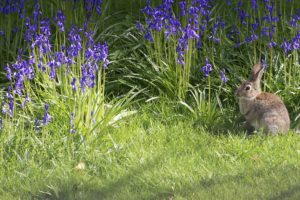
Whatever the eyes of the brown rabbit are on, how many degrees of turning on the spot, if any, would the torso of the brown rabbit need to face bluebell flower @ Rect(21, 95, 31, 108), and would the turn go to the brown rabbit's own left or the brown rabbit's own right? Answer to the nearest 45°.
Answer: approximately 45° to the brown rabbit's own left

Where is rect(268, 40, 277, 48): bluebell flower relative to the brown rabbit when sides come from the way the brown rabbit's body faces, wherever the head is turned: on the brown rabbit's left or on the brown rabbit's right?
on the brown rabbit's right

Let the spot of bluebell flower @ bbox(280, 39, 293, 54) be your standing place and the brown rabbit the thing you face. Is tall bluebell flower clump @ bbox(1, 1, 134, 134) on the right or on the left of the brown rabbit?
right

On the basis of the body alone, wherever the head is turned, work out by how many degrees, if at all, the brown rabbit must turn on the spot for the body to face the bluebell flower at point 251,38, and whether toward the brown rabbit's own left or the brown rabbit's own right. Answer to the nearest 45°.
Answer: approximately 90° to the brown rabbit's own right

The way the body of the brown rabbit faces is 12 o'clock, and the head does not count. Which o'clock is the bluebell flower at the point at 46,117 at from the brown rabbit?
The bluebell flower is roughly at 11 o'clock from the brown rabbit.

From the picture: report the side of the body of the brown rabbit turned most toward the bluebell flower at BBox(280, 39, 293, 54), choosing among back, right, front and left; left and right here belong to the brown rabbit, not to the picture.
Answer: right

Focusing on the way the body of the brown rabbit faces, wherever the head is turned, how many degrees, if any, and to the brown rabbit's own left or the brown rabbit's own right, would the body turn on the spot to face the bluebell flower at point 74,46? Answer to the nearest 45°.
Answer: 0° — it already faces it

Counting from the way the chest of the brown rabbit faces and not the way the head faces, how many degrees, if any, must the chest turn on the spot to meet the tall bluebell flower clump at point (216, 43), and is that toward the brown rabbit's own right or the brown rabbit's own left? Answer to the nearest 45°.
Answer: approximately 45° to the brown rabbit's own right

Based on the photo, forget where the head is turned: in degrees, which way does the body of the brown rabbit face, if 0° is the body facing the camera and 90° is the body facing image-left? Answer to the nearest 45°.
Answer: approximately 90°

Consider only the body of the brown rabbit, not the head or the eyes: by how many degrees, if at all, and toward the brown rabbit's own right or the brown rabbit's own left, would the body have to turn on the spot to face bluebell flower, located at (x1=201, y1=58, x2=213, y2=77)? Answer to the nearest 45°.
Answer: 0° — it already faces it

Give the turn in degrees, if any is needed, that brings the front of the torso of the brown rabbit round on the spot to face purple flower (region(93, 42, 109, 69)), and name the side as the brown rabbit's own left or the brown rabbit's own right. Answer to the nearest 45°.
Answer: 0° — it already faces it

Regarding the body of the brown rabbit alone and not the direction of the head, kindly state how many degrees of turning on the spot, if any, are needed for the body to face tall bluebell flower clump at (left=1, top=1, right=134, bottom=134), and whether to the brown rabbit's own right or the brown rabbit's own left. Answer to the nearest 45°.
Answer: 0° — it already faces it
